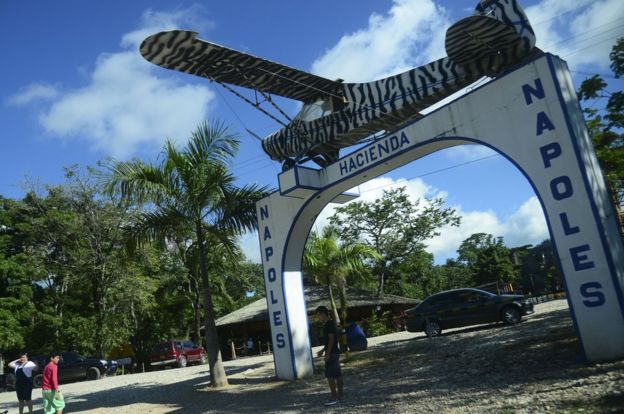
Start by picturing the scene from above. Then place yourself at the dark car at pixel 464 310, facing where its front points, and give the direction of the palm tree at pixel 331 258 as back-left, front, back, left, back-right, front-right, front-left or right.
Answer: back-left

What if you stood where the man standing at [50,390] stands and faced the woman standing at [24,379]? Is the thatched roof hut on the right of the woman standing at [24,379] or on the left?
right

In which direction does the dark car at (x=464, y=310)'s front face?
to the viewer's right

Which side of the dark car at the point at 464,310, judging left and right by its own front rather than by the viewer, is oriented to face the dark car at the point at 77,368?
back

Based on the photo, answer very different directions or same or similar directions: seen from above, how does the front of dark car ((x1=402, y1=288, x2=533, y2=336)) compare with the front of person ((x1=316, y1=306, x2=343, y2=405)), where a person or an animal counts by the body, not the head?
very different directions

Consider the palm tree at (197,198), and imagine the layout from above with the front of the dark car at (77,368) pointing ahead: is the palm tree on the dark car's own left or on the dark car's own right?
on the dark car's own right
